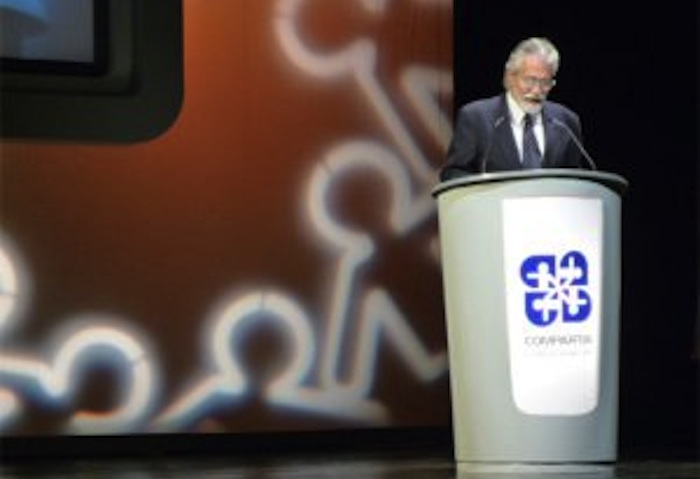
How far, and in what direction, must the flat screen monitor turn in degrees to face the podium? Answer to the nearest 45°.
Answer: approximately 45° to its left

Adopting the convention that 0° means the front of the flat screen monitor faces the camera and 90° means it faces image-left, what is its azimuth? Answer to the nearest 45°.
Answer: approximately 0°
